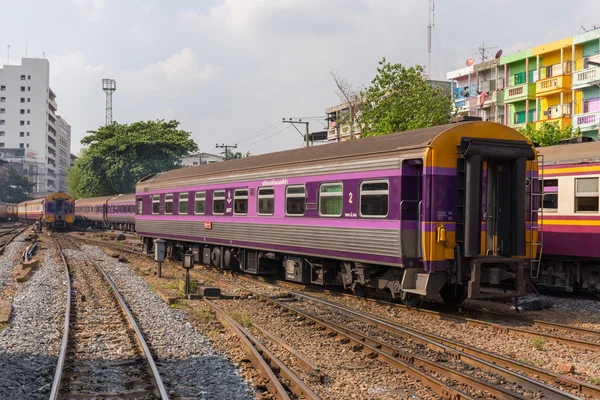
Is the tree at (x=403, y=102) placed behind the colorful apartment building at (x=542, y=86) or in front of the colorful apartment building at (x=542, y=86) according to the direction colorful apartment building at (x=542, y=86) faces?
in front

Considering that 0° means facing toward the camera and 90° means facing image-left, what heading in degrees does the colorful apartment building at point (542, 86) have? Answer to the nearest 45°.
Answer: approximately 45°

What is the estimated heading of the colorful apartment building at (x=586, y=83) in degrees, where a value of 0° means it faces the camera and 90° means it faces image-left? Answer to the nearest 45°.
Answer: approximately 45°

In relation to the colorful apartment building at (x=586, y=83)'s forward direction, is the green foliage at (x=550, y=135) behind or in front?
in front
